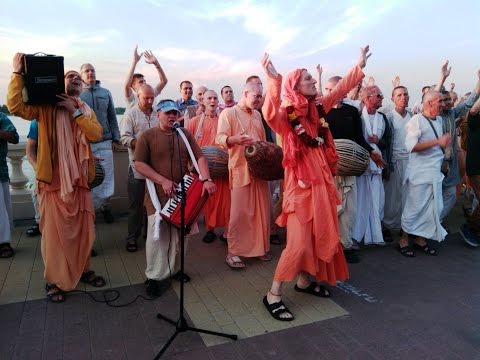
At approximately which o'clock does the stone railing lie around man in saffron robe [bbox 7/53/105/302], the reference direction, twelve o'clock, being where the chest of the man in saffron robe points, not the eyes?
The stone railing is roughly at 7 o'clock from the man in saffron robe.

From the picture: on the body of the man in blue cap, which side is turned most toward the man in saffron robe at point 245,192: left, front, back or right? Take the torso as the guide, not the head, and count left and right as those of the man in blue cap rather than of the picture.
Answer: left

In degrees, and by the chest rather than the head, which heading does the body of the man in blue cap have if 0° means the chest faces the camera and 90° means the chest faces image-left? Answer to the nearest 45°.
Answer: approximately 315°

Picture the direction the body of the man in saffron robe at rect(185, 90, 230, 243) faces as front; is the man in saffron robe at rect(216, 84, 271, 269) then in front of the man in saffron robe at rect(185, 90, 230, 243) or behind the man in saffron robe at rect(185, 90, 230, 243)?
in front

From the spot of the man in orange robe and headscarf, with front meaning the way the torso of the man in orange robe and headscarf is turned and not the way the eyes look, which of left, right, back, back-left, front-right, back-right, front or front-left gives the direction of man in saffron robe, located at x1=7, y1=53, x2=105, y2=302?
back-right

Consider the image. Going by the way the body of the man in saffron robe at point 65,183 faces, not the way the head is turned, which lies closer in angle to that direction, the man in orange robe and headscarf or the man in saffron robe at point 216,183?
the man in orange robe and headscarf

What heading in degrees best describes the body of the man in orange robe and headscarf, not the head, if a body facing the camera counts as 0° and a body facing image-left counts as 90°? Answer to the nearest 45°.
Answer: approximately 315°

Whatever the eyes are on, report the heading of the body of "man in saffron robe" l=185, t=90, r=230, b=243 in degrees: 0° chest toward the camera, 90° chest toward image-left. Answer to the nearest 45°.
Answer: approximately 0°
